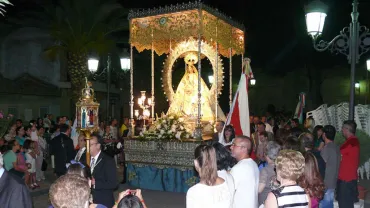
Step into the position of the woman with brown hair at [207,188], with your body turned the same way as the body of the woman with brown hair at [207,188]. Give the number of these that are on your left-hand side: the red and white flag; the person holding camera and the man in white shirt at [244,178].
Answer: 1

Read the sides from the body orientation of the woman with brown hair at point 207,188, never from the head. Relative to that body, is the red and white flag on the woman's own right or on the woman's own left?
on the woman's own right

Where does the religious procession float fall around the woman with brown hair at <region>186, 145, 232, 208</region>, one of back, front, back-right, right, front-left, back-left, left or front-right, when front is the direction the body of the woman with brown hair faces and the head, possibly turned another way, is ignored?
front-right

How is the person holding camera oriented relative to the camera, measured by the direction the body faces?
away from the camera

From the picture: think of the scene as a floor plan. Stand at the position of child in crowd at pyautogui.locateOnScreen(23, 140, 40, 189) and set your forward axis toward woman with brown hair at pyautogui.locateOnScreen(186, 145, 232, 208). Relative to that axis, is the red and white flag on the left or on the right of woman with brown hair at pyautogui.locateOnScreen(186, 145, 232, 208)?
left

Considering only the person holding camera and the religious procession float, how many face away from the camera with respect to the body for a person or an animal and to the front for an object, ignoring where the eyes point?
1

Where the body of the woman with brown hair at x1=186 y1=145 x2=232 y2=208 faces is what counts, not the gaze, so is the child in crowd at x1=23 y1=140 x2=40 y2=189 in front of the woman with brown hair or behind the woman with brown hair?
in front

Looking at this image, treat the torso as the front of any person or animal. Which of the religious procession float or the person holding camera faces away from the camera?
the person holding camera

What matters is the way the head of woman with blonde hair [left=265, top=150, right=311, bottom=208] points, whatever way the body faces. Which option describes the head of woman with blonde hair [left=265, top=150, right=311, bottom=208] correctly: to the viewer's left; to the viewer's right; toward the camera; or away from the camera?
away from the camera

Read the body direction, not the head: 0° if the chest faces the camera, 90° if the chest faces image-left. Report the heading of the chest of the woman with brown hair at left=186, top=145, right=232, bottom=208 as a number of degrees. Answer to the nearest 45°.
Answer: approximately 135°

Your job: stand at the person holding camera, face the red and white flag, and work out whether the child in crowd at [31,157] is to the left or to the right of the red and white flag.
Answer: left

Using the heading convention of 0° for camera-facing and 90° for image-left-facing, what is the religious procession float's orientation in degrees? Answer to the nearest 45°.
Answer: approximately 45°
